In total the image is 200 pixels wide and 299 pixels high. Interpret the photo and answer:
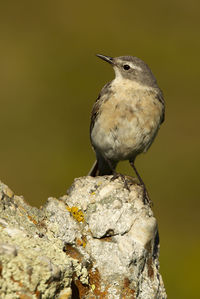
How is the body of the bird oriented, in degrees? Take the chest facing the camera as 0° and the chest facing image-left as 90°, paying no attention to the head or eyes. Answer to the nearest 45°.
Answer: approximately 0°
